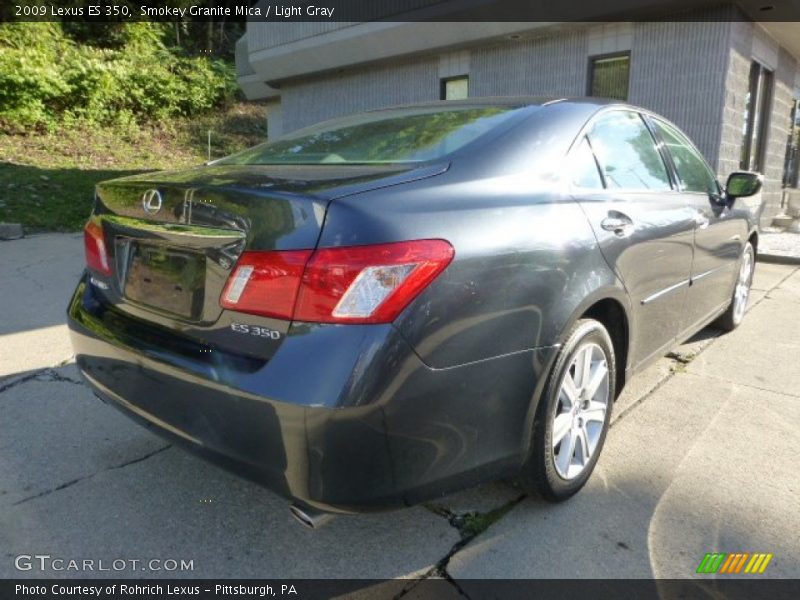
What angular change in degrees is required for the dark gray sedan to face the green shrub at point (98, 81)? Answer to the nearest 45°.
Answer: approximately 90° to its left

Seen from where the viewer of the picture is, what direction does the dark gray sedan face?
facing away from the viewer and to the right of the viewer
